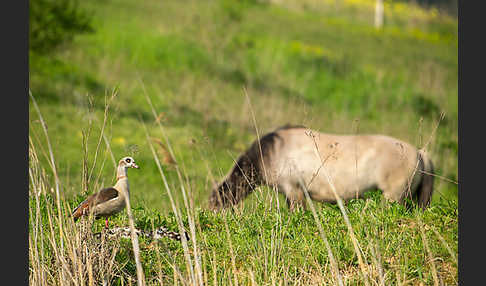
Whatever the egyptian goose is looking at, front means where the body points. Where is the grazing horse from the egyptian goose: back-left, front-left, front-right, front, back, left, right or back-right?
front-left

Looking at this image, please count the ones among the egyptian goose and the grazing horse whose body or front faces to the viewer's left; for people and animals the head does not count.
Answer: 1

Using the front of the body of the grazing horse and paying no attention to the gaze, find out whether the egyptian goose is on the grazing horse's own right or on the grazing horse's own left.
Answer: on the grazing horse's own left

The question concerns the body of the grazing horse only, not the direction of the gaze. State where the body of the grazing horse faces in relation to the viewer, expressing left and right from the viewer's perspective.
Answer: facing to the left of the viewer

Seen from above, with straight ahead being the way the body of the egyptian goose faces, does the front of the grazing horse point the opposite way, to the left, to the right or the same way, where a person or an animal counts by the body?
the opposite way

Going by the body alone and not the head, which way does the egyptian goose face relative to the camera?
to the viewer's right
